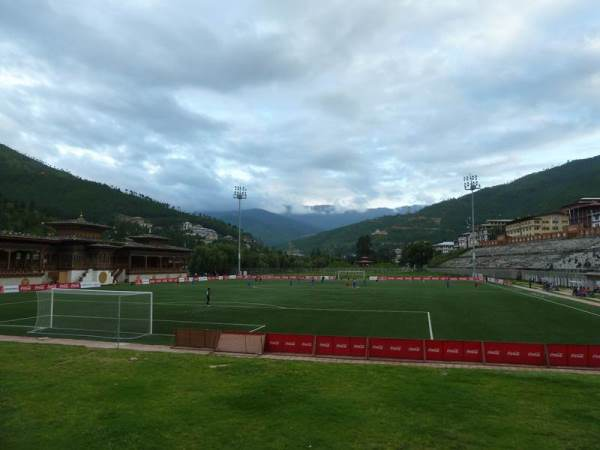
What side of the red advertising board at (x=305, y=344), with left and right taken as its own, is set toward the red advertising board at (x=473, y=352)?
left

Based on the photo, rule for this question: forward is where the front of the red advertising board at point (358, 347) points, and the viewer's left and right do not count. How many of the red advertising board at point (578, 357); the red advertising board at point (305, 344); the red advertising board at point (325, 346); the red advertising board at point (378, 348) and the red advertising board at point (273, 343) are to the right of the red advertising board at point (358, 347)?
3

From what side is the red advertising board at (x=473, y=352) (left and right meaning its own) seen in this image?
front

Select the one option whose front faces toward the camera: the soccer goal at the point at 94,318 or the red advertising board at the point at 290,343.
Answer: the red advertising board

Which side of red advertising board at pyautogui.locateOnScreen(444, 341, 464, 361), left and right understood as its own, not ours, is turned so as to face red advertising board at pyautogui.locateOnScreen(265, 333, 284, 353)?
right

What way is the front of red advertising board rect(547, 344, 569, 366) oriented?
toward the camera

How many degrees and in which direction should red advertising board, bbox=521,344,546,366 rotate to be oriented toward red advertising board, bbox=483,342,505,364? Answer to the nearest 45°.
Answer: approximately 90° to its right

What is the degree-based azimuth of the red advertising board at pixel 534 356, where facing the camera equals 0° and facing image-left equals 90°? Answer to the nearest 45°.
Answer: approximately 0°

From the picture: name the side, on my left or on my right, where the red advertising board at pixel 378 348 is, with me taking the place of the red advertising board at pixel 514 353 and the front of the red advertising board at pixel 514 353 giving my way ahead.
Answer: on my right

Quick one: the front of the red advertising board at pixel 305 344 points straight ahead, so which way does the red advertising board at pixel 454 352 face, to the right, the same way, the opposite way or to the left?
the same way

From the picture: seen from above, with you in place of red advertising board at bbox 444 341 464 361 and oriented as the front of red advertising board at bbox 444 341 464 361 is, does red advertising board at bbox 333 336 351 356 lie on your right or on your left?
on your right

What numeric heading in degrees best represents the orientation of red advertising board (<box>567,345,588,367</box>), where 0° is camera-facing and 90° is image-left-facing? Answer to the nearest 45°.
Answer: approximately 0°

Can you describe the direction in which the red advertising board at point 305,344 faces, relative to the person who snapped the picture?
facing the viewer

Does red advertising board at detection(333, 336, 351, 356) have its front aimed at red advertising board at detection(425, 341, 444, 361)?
no

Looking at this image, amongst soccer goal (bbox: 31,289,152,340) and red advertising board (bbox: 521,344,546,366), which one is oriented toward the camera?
the red advertising board

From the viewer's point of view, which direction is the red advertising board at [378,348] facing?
toward the camera
